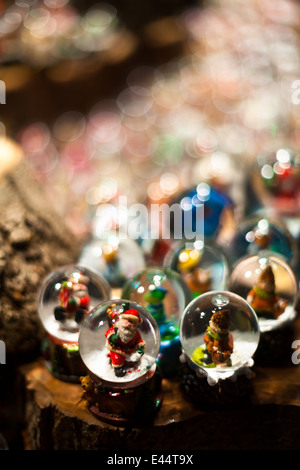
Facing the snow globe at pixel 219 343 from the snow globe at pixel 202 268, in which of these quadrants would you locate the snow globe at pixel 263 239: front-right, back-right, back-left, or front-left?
back-left

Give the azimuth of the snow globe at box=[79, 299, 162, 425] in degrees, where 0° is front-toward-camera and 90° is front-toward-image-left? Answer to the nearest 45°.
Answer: approximately 0°

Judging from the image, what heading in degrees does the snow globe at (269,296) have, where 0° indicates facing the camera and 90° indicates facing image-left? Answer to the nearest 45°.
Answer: approximately 45°

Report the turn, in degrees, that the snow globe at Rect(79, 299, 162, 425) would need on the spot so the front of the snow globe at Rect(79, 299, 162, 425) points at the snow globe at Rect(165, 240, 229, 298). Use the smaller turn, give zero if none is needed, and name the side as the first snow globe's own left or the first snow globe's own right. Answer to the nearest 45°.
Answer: approximately 135° to the first snow globe's own left

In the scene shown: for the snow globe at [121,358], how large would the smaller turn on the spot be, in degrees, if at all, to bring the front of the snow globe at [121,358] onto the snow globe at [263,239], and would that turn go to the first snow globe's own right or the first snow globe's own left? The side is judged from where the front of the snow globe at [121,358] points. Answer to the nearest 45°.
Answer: approximately 135° to the first snow globe's own left
